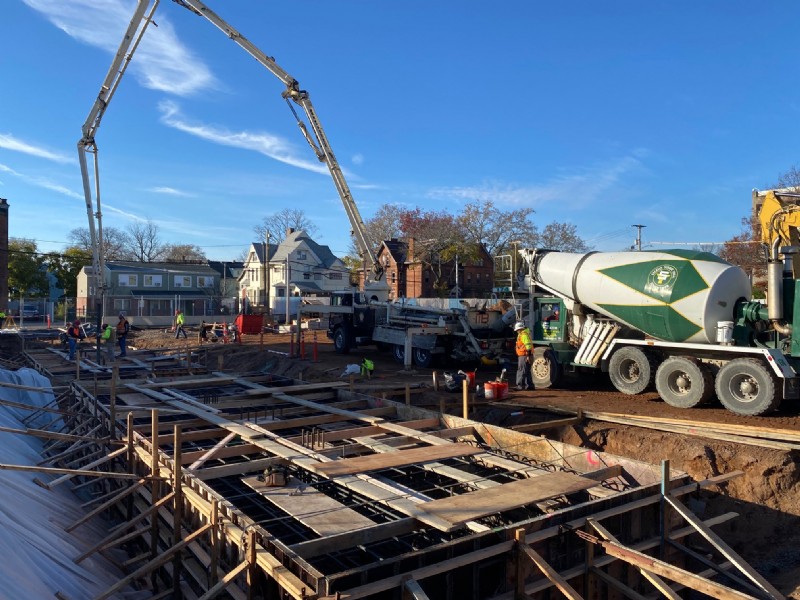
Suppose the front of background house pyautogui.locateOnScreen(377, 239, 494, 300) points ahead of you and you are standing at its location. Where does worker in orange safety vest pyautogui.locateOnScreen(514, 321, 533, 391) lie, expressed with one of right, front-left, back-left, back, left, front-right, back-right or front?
front-left

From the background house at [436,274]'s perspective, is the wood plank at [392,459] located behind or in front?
in front

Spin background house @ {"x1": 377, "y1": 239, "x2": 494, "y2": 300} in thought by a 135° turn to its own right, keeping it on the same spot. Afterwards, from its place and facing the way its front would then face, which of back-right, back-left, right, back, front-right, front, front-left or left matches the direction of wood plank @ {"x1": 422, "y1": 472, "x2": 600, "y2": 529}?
back

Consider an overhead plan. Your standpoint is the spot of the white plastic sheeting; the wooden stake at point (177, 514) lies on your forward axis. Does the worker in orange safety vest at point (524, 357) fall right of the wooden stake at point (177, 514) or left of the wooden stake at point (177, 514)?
left

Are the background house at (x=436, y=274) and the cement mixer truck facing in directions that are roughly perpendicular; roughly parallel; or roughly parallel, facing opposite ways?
roughly perpendicular

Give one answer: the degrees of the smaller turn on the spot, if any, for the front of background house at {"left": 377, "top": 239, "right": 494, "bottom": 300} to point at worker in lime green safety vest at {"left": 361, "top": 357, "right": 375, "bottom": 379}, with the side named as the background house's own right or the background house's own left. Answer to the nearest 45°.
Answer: approximately 45° to the background house's own left

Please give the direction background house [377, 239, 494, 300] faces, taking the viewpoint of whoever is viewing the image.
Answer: facing the viewer and to the left of the viewer

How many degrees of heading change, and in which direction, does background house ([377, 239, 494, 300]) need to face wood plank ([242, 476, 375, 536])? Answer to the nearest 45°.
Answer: approximately 45° to its left
